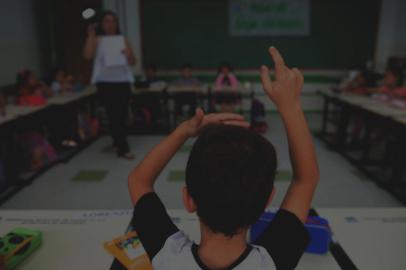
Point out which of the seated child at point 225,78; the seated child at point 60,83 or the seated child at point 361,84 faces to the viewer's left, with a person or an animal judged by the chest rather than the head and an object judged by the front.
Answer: the seated child at point 361,84

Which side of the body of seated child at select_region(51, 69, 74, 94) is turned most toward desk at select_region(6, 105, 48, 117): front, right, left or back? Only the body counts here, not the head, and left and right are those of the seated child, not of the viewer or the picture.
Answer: right

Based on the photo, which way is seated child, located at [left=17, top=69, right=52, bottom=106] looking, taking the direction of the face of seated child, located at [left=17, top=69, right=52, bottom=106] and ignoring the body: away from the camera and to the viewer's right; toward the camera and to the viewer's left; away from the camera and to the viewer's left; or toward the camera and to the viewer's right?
toward the camera and to the viewer's right

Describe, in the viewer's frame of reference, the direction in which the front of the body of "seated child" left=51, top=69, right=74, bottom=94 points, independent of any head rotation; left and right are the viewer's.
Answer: facing to the right of the viewer

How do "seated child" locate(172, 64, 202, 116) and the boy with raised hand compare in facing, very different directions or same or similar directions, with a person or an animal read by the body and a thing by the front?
very different directions

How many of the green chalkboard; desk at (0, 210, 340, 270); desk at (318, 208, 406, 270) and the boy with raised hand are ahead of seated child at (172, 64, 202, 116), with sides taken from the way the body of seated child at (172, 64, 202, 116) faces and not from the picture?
3

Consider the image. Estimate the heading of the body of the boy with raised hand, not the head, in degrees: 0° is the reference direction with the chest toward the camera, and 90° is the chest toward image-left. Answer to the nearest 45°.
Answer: approximately 180°

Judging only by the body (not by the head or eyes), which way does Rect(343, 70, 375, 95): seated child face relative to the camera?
to the viewer's left

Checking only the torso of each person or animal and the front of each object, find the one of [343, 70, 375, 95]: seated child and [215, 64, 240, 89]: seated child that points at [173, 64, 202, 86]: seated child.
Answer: [343, 70, 375, 95]: seated child

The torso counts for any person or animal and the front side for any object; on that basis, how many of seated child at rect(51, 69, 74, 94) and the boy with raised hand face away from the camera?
1
